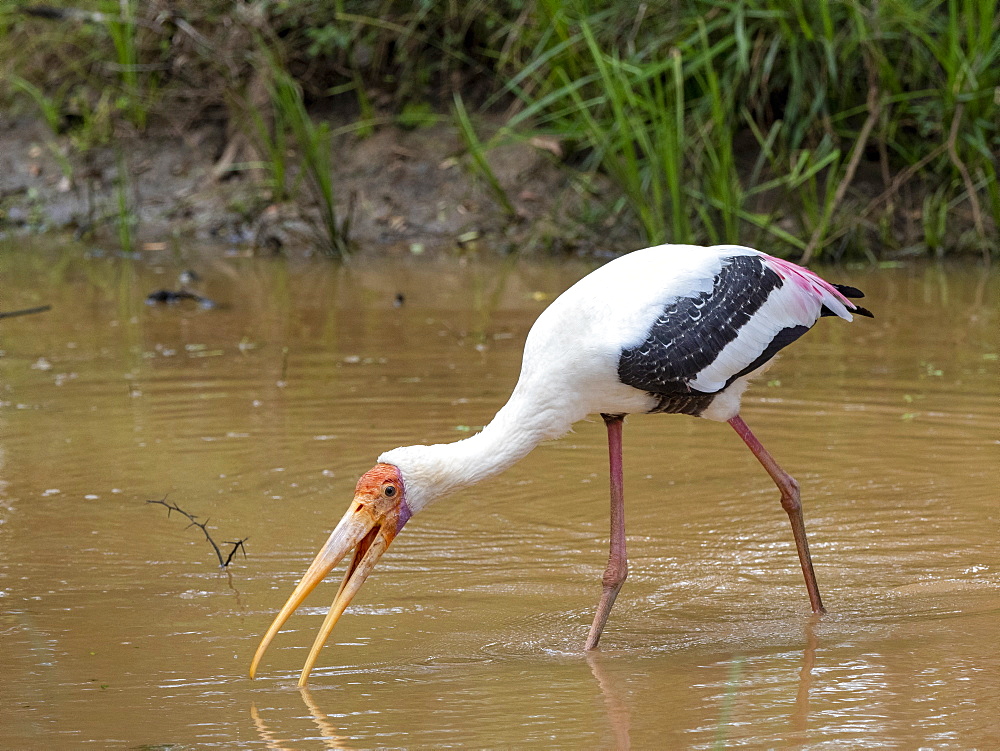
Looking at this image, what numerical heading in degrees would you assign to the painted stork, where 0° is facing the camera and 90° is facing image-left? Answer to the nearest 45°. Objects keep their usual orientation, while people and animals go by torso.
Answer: approximately 90°
